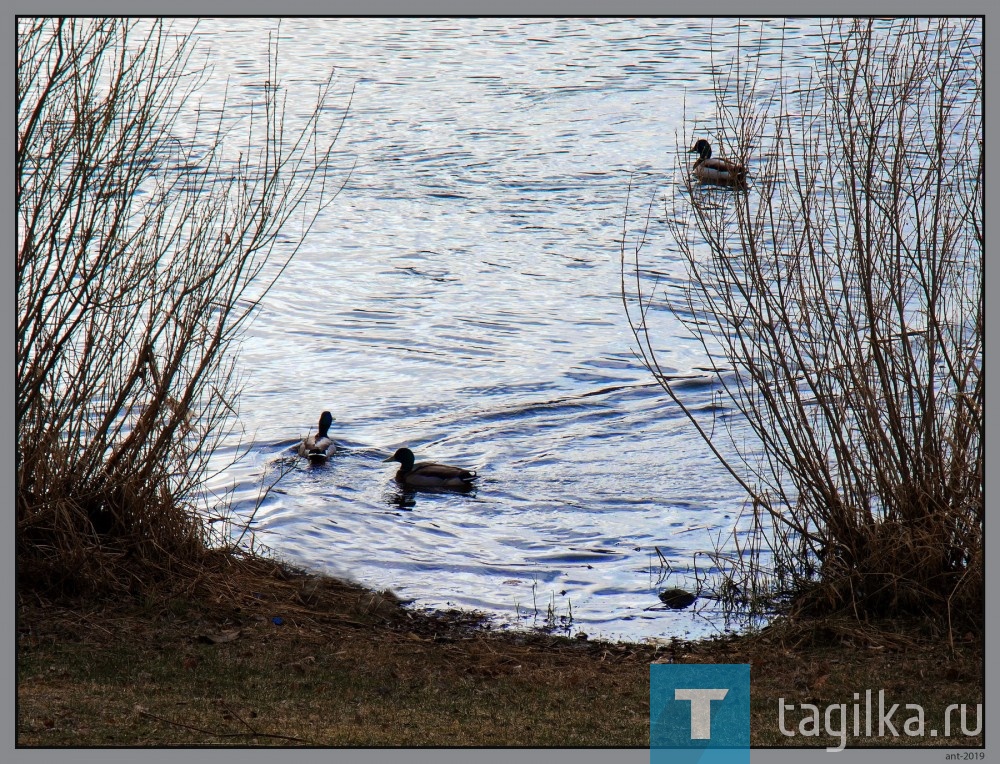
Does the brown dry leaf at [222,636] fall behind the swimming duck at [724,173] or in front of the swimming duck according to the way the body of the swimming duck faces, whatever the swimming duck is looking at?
in front

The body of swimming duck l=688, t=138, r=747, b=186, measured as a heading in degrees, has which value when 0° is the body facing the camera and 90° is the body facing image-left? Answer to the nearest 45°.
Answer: approximately 90°

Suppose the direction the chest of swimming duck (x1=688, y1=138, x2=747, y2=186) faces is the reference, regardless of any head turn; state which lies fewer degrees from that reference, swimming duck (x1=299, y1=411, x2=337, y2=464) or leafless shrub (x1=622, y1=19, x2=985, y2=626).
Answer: the swimming duck

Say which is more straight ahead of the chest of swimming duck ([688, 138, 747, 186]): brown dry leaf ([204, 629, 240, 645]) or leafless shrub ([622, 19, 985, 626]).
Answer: the brown dry leaf
